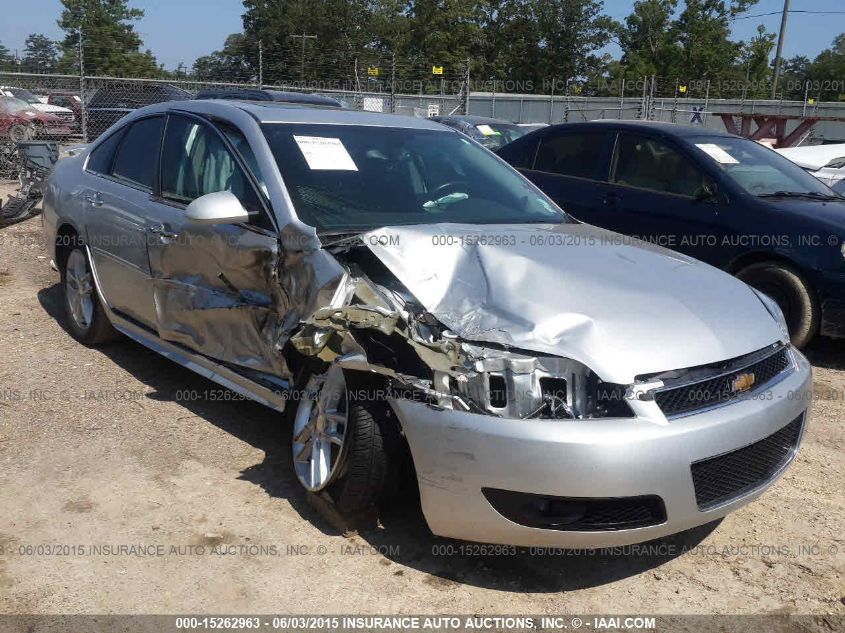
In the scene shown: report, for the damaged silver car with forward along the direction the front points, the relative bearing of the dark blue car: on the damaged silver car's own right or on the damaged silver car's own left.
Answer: on the damaged silver car's own left

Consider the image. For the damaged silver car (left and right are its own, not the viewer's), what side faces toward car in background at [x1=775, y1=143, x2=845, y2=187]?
left

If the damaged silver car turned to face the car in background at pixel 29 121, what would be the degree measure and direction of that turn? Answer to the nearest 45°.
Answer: approximately 180°

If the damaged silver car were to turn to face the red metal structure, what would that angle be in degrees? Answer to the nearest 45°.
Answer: approximately 90° to its left

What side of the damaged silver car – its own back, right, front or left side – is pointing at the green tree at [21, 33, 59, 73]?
back

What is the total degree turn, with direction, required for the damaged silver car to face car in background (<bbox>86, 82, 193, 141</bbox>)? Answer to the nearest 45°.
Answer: approximately 180°

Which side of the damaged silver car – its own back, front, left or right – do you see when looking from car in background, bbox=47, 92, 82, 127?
back

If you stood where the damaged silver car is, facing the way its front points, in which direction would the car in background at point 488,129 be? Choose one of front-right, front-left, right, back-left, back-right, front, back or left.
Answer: back-left
